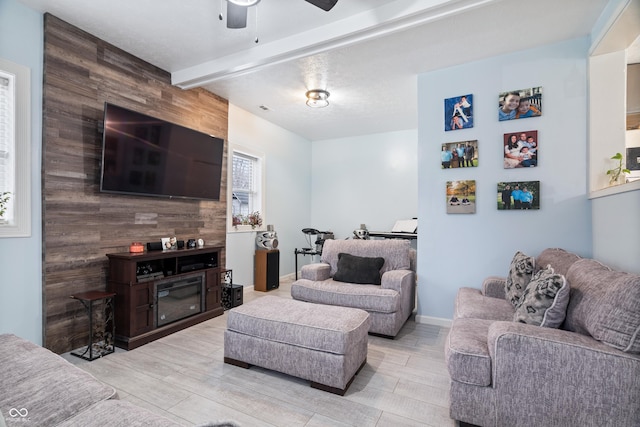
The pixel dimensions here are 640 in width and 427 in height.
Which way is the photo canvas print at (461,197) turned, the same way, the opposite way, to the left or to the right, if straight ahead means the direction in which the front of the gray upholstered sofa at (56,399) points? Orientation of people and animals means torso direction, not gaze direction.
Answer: the opposite way

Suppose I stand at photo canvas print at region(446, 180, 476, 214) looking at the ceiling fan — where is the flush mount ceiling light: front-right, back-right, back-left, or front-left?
front-right

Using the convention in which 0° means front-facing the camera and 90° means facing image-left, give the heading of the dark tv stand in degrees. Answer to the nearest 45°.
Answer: approximately 315°

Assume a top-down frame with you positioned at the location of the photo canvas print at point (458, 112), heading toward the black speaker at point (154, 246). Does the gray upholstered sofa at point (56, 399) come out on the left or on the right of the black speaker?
left

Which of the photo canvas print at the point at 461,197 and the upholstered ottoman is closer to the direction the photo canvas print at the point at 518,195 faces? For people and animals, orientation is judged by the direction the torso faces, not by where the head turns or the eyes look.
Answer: the upholstered ottoman

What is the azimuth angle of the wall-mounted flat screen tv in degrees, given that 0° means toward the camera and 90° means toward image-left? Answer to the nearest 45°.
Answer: approximately 315°

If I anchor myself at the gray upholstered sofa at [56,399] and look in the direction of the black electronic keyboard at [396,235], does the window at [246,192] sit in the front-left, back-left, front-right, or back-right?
front-left

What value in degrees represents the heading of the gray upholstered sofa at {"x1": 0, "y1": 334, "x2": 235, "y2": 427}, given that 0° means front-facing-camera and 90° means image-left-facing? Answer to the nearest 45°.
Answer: approximately 225°

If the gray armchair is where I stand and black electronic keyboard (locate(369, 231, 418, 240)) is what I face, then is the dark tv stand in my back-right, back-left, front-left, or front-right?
back-left

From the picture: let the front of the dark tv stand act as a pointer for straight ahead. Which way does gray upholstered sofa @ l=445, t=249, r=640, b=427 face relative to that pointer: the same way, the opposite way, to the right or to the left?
the opposite way
